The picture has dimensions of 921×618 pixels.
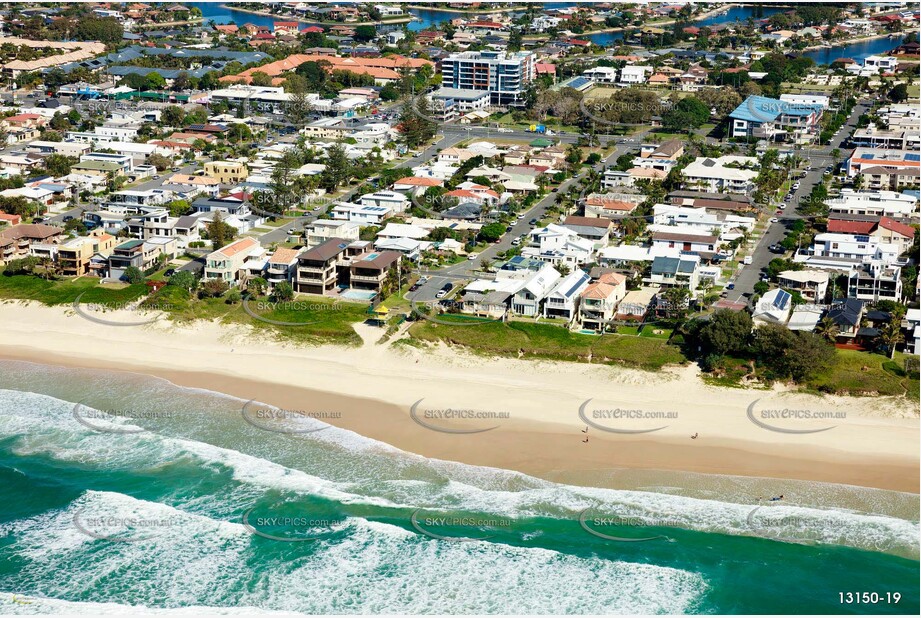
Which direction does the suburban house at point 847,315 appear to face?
toward the camera

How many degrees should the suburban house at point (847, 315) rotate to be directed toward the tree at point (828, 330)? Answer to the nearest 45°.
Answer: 0° — it already faces it

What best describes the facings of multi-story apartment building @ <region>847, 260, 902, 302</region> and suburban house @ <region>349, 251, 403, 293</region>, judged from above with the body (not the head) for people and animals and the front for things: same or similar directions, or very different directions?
same or similar directions

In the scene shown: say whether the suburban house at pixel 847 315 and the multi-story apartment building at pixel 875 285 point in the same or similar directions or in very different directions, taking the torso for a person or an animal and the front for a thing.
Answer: same or similar directions

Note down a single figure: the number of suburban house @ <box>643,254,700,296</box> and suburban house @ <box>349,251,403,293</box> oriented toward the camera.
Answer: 2

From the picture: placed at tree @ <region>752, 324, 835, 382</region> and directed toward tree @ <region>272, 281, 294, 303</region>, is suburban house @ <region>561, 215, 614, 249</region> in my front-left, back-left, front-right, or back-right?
front-right

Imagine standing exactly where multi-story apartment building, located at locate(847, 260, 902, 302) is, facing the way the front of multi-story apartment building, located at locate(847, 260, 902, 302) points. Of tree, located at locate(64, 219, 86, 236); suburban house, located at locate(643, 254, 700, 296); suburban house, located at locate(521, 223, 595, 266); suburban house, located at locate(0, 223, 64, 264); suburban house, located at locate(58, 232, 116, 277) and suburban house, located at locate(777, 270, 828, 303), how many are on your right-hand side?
6

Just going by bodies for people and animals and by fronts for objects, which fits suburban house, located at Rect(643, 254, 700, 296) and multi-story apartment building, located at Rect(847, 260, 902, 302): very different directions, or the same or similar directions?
same or similar directions

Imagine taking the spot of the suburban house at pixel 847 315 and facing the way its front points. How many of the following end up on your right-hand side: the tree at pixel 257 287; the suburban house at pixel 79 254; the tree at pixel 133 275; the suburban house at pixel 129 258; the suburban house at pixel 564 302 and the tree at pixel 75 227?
6

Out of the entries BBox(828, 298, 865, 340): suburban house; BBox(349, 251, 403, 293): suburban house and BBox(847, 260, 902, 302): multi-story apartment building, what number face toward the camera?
3

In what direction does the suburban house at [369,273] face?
toward the camera

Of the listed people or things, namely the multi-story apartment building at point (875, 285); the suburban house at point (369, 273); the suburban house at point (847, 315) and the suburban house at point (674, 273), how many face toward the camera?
4

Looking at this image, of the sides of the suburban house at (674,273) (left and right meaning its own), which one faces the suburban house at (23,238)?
right

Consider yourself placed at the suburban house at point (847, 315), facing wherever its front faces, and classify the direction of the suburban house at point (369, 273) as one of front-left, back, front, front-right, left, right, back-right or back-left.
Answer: right

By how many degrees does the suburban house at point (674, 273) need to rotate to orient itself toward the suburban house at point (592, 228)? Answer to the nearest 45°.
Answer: approximately 135° to its right

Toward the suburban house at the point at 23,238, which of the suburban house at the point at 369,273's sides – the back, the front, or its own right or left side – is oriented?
right

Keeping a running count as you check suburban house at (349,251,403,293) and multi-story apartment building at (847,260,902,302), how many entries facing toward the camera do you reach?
2
